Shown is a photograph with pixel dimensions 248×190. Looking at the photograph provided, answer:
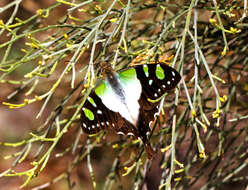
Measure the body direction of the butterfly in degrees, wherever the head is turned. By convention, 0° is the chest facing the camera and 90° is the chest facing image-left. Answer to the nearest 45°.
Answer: approximately 135°
